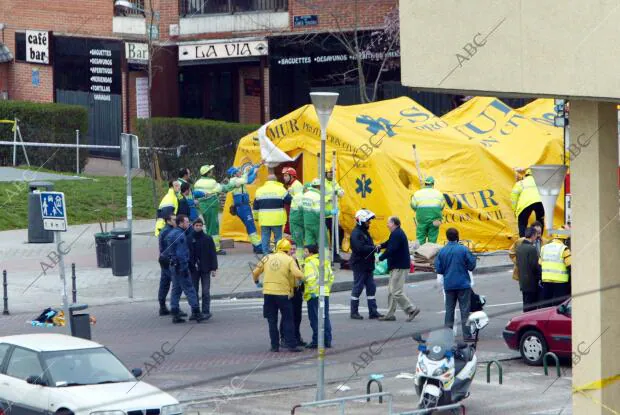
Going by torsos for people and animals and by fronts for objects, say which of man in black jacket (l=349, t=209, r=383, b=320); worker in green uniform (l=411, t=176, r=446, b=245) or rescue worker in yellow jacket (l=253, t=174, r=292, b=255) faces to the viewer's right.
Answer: the man in black jacket

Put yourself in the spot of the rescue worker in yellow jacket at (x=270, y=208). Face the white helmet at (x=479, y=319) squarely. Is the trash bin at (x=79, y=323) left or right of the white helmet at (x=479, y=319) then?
right

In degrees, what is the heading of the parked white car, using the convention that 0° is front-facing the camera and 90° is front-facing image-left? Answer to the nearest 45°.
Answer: approximately 315°

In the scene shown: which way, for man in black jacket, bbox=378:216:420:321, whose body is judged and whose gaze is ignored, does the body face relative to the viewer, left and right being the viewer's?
facing to the left of the viewer

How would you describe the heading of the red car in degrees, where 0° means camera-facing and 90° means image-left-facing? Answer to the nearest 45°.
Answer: approximately 90°

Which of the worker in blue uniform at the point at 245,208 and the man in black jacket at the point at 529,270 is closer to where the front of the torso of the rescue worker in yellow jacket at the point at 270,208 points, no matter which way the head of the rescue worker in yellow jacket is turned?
the worker in blue uniform

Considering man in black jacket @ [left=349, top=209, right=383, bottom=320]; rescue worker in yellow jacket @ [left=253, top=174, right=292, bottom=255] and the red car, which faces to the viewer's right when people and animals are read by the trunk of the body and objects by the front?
the man in black jacket

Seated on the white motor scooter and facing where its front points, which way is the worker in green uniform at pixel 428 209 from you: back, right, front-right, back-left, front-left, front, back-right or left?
back-right

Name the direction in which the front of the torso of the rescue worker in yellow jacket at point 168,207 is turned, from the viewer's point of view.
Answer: to the viewer's right

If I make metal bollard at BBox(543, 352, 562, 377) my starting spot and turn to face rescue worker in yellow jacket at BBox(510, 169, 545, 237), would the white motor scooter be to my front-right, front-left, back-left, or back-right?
back-left
